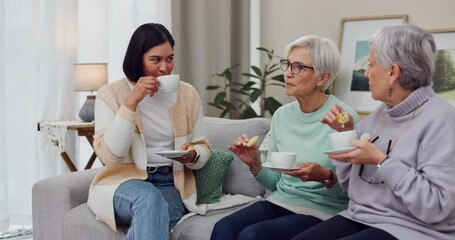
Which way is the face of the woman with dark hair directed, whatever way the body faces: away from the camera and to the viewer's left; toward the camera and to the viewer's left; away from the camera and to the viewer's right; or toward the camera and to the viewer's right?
toward the camera and to the viewer's right

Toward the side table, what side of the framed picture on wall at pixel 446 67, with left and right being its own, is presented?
right

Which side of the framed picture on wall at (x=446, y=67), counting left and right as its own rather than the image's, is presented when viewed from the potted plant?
right

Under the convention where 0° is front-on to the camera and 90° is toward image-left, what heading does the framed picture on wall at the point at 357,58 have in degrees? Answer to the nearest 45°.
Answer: approximately 0°

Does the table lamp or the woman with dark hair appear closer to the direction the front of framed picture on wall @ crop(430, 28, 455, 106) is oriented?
the woman with dark hair

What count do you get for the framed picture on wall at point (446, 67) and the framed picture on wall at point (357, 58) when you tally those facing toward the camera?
2

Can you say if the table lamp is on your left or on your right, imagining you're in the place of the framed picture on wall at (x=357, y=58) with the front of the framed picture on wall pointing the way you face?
on your right

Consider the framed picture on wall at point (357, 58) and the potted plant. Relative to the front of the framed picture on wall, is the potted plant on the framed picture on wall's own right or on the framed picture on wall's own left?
on the framed picture on wall's own right

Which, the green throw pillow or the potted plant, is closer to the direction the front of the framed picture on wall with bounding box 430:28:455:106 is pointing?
the green throw pillow

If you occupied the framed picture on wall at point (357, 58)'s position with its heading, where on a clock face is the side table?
The side table is roughly at 2 o'clock from the framed picture on wall.
